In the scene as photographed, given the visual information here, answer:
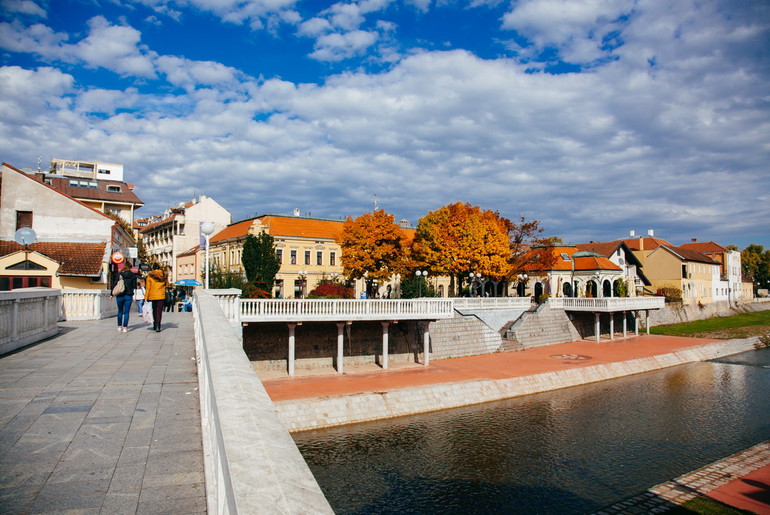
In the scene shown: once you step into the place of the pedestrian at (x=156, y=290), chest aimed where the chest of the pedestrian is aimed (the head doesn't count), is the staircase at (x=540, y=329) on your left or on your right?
on your right

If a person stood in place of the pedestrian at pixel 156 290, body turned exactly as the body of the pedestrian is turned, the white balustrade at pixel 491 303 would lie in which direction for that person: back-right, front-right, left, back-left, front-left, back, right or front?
front-right

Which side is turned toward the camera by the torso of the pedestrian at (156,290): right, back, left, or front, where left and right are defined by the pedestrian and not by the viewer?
back

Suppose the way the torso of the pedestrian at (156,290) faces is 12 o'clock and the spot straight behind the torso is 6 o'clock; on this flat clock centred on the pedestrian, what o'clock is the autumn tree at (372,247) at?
The autumn tree is roughly at 1 o'clock from the pedestrian.

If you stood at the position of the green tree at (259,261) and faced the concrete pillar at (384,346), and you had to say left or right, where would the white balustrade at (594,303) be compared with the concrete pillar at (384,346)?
left
